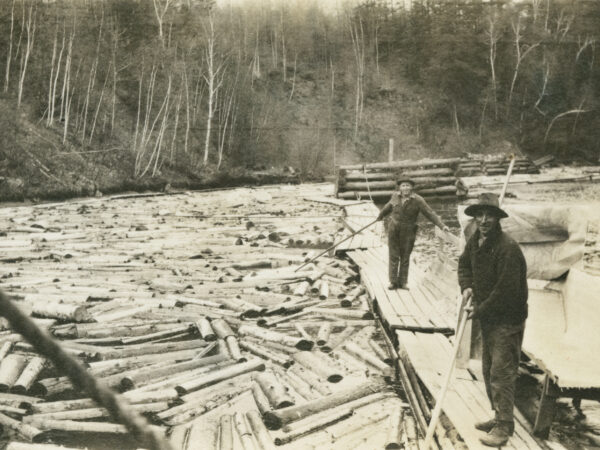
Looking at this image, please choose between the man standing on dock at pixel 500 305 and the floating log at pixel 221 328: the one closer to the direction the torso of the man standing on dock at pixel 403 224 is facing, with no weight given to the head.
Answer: the man standing on dock

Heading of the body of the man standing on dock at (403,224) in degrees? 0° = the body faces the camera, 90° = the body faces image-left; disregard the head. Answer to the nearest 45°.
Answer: approximately 0°

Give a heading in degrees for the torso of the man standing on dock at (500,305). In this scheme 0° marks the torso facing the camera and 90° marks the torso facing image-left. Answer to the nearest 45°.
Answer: approximately 45°

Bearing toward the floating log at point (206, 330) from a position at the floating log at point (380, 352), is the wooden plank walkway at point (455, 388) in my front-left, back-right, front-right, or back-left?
back-left

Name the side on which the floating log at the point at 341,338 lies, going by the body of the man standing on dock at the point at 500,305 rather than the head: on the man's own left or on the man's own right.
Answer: on the man's own right

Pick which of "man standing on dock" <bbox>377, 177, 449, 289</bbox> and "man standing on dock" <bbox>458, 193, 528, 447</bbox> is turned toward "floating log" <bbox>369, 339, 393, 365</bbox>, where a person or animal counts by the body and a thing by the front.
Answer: "man standing on dock" <bbox>377, 177, 449, 289</bbox>
